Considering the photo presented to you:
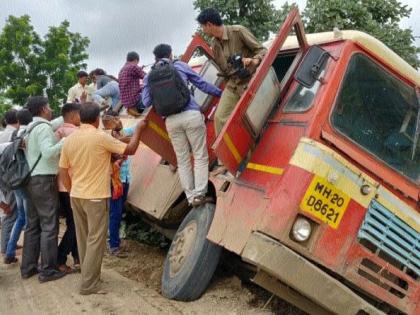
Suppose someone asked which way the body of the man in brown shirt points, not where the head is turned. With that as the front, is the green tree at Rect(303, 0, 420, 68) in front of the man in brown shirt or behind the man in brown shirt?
behind

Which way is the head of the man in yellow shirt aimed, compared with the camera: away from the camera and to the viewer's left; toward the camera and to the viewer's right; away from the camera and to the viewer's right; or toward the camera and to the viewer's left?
away from the camera and to the viewer's right

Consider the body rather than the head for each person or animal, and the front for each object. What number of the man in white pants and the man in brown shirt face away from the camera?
1

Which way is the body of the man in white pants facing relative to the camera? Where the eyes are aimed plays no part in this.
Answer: away from the camera

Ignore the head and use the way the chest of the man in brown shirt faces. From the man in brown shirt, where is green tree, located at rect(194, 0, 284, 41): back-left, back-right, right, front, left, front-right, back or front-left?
back-right

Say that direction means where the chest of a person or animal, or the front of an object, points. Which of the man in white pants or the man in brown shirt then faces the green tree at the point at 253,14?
the man in white pants

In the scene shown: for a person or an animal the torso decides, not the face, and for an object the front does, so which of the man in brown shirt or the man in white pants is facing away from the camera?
the man in white pants

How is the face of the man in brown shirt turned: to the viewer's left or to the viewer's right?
to the viewer's left

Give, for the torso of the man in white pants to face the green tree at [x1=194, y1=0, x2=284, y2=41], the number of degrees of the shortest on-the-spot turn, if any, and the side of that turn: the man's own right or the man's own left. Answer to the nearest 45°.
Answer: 0° — they already face it

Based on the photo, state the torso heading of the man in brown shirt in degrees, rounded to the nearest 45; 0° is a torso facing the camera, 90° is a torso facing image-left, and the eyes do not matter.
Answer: approximately 45°

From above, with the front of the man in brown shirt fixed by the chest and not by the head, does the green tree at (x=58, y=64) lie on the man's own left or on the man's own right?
on the man's own right
